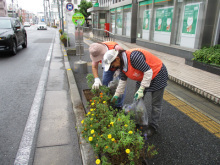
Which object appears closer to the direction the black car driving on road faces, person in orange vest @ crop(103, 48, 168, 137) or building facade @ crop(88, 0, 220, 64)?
the person in orange vest

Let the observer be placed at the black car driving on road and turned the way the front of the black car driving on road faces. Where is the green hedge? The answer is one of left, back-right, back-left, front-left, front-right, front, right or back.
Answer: left

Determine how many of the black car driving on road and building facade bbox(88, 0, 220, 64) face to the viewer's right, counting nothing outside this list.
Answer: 0

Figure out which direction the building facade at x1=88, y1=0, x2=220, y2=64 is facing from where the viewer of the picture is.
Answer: facing the viewer and to the left of the viewer

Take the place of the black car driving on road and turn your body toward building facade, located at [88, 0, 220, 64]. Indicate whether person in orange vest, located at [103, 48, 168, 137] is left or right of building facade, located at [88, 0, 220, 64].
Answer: right

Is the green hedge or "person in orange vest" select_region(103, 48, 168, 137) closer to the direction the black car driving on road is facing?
the person in orange vest

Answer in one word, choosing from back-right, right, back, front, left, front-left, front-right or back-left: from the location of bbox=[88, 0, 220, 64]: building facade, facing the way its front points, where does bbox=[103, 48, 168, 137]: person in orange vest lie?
front-left

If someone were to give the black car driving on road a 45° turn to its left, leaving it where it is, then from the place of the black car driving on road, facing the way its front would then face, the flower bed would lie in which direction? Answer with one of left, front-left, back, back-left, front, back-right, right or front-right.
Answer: front

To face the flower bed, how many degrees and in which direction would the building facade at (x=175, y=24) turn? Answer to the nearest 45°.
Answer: approximately 45° to its left

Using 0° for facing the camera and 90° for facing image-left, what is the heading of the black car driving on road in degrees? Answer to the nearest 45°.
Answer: approximately 45°
